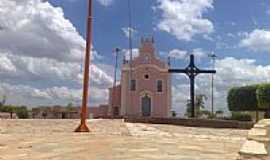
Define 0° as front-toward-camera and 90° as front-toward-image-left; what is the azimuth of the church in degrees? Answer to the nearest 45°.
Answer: approximately 0°

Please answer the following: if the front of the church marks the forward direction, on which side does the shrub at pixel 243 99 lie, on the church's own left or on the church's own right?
on the church's own left

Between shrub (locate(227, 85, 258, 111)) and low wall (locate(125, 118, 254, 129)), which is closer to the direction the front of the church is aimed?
the low wall

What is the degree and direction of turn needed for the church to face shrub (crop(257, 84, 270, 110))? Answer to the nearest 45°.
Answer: approximately 45° to its left
